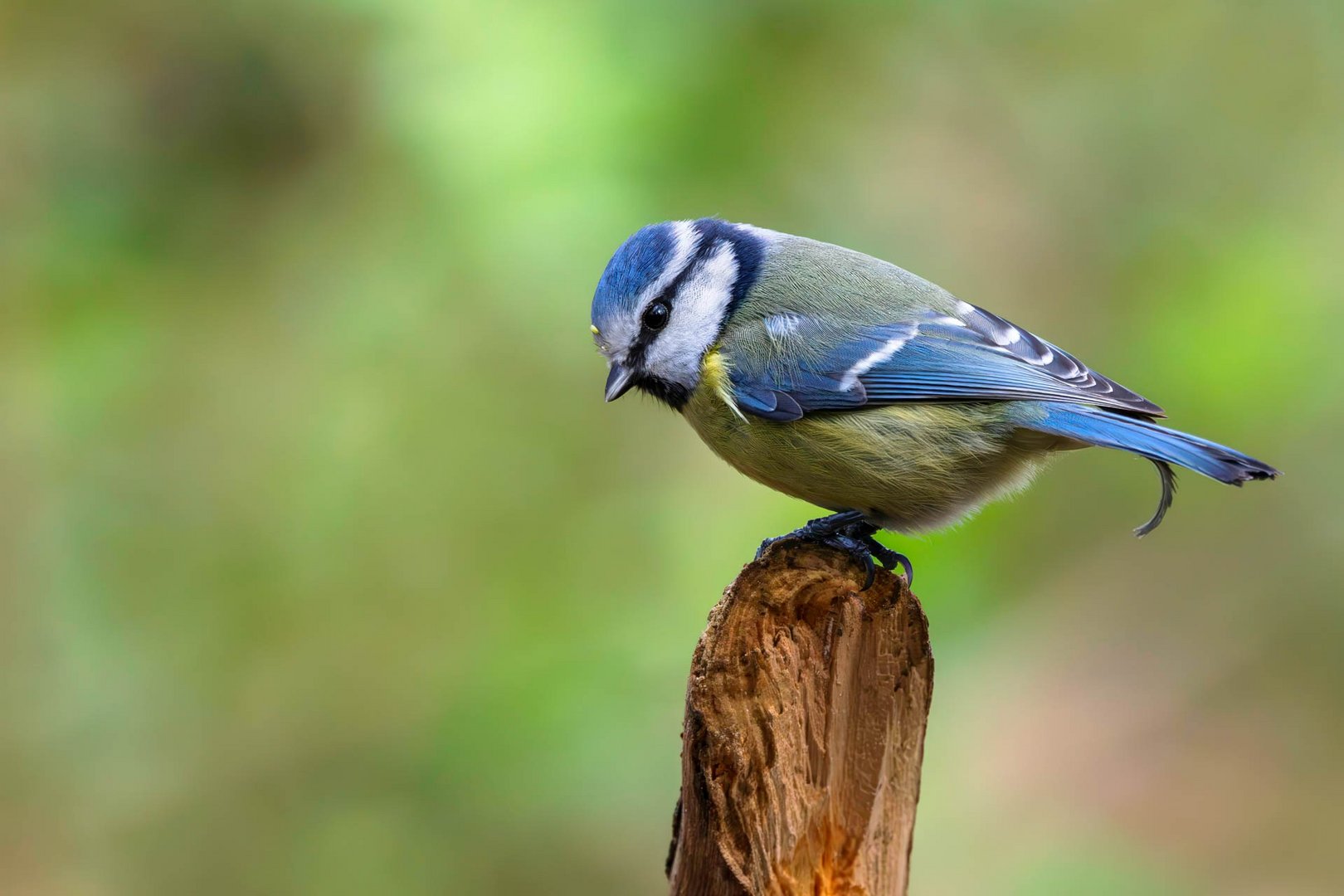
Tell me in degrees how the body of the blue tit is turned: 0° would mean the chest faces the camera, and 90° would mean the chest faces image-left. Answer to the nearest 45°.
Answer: approximately 90°
